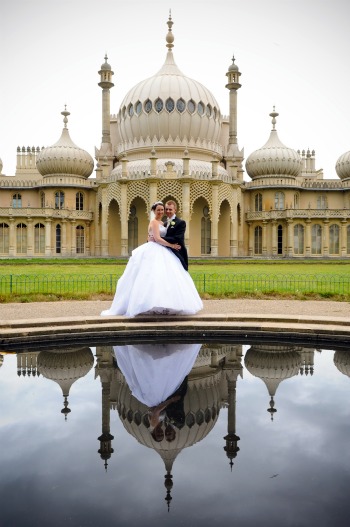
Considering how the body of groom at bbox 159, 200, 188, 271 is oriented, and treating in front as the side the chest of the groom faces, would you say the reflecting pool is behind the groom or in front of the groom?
in front

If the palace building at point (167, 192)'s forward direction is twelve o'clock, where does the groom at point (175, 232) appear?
The groom is roughly at 12 o'clock from the palace building.

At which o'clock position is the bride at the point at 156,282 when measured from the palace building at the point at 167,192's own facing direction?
The bride is roughly at 12 o'clock from the palace building.

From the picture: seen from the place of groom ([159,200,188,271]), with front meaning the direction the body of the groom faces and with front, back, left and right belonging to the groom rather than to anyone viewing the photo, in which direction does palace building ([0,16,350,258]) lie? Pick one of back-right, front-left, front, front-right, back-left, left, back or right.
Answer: back-right

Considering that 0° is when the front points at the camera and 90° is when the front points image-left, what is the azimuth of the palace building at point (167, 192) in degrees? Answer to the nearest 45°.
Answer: approximately 0°

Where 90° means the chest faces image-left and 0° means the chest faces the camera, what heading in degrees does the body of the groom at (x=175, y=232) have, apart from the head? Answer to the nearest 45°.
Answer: approximately 45°
